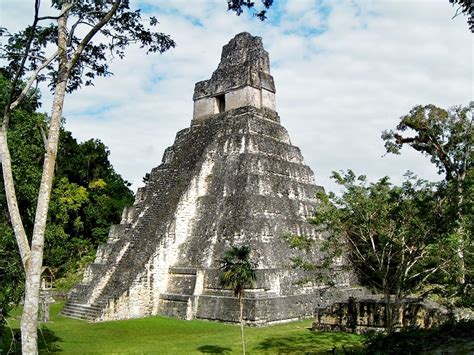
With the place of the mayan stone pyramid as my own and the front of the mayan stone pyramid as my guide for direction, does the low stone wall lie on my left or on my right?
on my left

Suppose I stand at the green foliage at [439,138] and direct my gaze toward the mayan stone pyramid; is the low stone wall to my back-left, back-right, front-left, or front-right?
front-left

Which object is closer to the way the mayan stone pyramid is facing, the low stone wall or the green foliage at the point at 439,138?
the low stone wall

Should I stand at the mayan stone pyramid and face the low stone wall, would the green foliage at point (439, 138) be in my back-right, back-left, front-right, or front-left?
front-left

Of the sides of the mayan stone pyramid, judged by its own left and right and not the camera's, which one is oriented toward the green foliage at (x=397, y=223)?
left

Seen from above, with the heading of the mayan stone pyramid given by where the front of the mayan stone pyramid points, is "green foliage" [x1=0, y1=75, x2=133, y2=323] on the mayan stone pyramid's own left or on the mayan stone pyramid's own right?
on the mayan stone pyramid's own right
